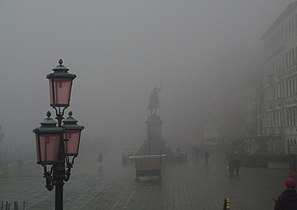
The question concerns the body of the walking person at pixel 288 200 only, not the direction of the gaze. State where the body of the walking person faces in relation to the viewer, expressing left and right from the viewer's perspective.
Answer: facing away from the viewer

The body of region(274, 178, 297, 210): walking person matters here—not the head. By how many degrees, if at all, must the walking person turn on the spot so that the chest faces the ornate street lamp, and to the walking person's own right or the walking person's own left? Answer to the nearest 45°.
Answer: approximately 135° to the walking person's own left
